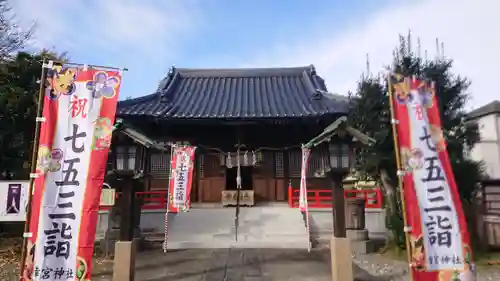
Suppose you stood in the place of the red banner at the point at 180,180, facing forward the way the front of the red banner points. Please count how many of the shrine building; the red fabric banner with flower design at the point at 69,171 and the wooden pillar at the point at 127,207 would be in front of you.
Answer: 2

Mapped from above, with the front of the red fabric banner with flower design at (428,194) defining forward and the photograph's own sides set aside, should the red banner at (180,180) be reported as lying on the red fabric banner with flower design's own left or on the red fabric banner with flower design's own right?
on the red fabric banner with flower design's own right

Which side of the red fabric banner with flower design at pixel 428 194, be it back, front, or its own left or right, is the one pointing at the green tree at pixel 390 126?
back

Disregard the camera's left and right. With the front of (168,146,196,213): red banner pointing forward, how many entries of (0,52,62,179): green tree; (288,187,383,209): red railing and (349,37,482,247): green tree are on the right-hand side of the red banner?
1

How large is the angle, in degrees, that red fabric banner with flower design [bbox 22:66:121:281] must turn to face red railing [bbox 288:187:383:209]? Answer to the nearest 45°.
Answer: approximately 135° to its left

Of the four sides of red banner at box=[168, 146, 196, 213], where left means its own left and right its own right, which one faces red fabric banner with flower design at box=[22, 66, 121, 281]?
front

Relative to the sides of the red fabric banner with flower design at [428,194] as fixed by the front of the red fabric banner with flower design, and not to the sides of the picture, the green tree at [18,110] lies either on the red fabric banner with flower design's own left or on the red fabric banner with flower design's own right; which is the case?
on the red fabric banner with flower design's own right

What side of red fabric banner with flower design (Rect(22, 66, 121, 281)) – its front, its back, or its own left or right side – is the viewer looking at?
front

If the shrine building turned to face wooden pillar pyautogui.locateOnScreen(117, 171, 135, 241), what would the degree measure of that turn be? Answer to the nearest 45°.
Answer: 0° — it already faces it

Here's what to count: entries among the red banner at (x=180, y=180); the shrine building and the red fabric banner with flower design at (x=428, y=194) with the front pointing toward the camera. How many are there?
3

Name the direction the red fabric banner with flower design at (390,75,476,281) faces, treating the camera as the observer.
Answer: facing the viewer
